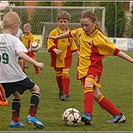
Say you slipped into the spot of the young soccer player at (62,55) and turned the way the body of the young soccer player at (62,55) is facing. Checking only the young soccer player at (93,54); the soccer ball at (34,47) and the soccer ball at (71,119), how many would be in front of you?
2

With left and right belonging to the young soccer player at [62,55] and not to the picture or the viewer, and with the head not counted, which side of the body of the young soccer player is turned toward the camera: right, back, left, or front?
front

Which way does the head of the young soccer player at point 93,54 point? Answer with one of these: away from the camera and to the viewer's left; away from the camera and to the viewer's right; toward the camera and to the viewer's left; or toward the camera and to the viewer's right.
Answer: toward the camera and to the viewer's left

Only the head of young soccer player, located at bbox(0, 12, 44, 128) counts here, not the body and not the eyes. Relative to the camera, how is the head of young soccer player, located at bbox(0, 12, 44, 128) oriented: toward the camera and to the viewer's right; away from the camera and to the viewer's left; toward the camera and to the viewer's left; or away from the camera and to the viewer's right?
away from the camera and to the viewer's right

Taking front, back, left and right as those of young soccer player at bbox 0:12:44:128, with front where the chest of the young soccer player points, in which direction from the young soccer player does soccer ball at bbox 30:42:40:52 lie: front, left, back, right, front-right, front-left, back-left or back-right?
front-left

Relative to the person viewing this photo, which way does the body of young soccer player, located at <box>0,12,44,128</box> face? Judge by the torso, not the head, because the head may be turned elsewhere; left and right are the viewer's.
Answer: facing away from the viewer and to the right of the viewer

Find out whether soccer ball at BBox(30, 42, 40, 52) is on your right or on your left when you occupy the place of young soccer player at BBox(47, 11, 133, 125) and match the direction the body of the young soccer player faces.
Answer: on your right

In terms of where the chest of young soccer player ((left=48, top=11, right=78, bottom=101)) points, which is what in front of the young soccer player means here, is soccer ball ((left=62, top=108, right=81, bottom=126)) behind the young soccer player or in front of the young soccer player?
in front

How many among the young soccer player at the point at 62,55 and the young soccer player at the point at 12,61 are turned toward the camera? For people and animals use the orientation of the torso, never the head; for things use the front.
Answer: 1

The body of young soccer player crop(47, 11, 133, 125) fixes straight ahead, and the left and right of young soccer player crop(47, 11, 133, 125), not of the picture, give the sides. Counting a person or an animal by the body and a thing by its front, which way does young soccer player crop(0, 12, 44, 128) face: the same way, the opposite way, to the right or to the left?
the opposite way

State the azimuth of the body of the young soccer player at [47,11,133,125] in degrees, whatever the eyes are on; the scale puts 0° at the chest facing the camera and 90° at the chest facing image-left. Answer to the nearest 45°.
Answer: approximately 45°
